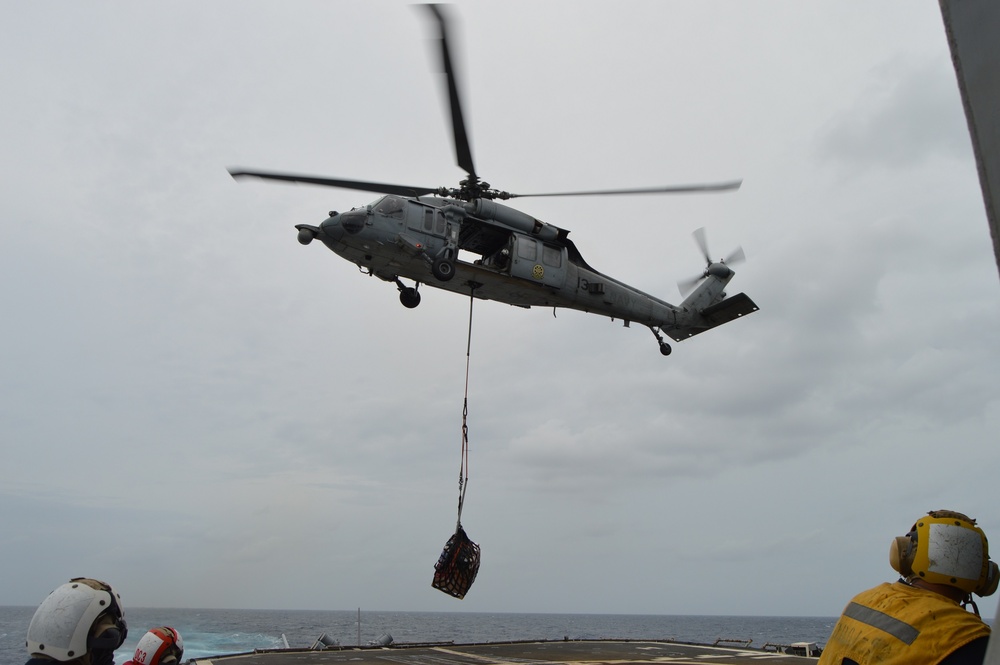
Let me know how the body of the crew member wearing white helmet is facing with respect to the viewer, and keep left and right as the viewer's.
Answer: facing away from the viewer and to the right of the viewer

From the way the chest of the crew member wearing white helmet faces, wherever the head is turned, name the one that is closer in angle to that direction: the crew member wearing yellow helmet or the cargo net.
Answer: the cargo net

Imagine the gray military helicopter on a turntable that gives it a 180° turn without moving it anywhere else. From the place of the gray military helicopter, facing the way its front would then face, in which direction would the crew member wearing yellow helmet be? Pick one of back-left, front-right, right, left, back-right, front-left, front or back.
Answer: back-right

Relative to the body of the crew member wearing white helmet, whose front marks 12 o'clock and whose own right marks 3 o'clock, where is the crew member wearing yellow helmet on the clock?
The crew member wearing yellow helmet is roughly at 3 o'clock from the crew member wearing white helmet.

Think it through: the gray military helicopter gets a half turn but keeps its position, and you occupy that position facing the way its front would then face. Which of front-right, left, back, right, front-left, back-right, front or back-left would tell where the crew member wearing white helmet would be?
back-right

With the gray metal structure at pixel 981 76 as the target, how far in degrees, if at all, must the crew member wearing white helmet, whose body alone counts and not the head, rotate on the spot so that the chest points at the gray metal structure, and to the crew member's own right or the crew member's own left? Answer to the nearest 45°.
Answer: approximately 90° to the crew member's own right

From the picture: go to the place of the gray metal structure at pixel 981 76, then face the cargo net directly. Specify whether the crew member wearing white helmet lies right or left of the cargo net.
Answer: left

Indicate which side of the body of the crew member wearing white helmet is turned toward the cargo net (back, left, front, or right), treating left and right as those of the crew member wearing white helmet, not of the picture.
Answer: front
